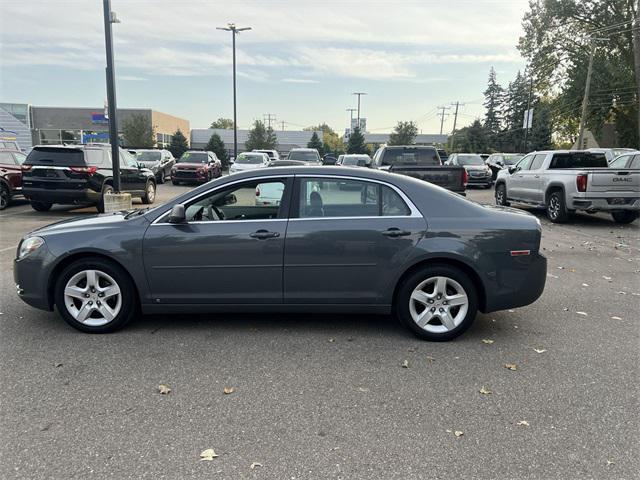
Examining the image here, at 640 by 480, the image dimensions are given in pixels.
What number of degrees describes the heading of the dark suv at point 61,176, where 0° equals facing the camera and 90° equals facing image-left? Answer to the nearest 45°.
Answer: approximately 225°

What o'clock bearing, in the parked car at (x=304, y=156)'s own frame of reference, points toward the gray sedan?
The gray sedan is roughly at 12 o'clock from the parked car.

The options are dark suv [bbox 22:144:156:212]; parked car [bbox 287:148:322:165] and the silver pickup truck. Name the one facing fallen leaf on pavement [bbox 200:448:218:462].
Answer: the parked car

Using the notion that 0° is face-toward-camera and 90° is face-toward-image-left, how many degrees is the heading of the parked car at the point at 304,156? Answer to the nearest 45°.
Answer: approximately 0°

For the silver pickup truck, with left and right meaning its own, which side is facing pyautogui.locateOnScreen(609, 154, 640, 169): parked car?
right

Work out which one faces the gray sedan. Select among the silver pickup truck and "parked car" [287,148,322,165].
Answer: the parked car

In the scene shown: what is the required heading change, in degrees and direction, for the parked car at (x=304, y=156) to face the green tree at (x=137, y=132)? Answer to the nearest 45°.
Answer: approximately 135° to its right

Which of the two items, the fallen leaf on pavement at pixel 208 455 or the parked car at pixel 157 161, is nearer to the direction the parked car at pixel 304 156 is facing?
the fallen leaf on pavement

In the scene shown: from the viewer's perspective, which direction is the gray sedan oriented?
to the viewer's left
